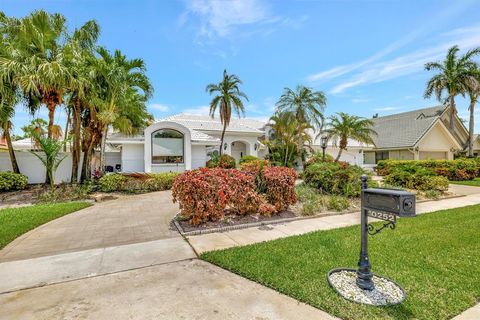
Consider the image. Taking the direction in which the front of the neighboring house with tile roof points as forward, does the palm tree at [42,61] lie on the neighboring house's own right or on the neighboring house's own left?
on the neighboring house's own right

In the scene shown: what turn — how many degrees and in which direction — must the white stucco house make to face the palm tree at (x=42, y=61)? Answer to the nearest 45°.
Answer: approximately 45° to its right

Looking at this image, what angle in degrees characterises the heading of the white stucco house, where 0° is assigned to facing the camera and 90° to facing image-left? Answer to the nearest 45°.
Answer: approximately 0°

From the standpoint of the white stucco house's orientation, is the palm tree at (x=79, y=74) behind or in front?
in front

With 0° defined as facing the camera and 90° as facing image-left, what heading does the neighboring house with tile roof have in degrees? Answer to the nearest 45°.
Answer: approximately 315°

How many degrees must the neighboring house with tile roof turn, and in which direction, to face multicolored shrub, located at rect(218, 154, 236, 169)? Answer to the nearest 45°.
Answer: approximately 90° to its right

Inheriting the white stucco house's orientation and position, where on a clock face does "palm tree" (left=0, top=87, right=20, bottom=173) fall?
The palm tree is roughly at 2 o'clock from the white stucco house.

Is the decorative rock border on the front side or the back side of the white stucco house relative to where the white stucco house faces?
on the front side

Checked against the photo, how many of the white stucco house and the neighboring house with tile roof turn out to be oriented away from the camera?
0

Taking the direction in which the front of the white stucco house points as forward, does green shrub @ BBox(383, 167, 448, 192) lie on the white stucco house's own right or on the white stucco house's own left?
on the white stucco house's own left
